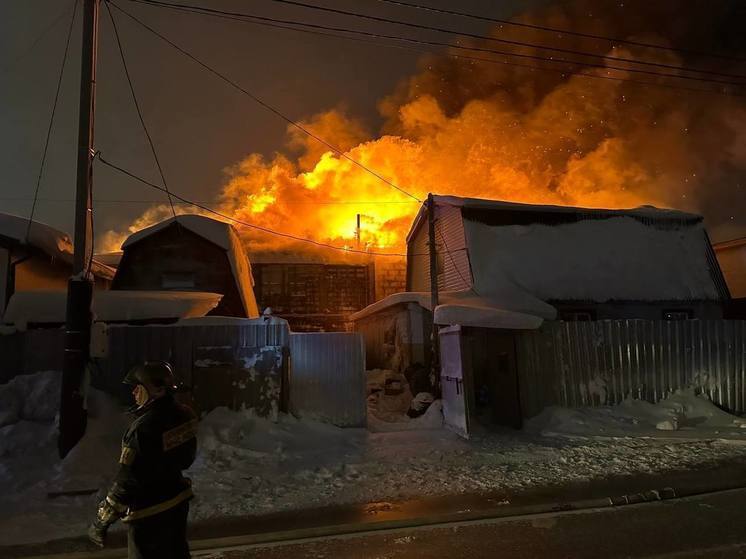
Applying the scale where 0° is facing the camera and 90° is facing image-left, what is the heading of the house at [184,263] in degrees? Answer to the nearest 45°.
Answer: approximately 0°

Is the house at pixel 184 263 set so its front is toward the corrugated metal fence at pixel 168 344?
yes

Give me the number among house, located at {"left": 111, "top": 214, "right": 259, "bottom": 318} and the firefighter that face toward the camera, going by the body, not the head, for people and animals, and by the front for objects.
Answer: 1

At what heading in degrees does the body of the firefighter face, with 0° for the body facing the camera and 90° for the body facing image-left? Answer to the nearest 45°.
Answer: approximately 135°

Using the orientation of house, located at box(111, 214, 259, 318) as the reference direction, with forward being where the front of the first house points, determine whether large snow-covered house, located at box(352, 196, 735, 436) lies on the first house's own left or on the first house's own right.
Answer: on the first house's own left

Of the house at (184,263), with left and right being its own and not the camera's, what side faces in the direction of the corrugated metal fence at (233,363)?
front

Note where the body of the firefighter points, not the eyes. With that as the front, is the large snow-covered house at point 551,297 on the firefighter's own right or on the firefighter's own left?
on the firefighter's own right

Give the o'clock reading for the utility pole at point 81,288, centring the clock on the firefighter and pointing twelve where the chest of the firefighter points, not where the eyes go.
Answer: The utility pole is roughly at 1 o'clock from the firefighter.

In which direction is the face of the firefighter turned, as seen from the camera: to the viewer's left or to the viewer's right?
to the viewer's left

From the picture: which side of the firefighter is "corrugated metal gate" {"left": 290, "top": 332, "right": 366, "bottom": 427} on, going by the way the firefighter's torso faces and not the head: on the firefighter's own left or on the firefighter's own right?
on the firefighter's own right

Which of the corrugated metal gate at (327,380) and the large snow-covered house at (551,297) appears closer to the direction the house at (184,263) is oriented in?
the corrugated metal gate

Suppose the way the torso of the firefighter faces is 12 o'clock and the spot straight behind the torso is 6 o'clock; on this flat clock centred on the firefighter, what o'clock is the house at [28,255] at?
The house is roughly at 1 o'clock from the firefighter.
